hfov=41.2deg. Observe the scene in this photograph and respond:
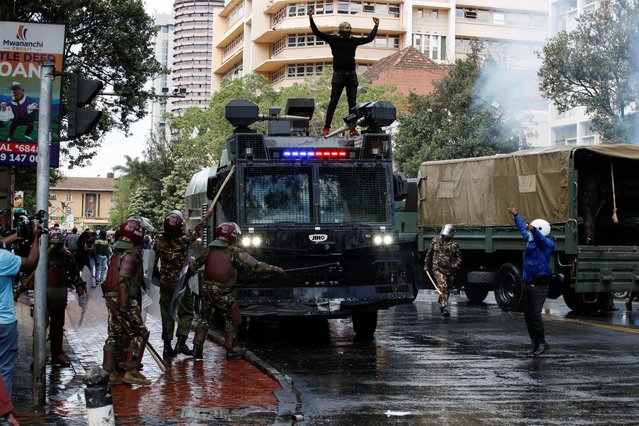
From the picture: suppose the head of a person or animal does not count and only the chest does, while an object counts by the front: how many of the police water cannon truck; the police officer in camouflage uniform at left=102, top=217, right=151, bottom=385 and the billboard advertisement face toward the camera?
2

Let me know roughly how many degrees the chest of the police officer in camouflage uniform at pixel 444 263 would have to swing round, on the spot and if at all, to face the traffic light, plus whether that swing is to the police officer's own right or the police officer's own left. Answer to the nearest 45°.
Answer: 0° — they already face it

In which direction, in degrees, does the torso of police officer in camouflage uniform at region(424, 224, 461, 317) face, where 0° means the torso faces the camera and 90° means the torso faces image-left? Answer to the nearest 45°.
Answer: approximately 0°

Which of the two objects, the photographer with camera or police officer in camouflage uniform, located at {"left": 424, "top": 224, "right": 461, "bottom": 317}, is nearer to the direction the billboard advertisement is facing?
the photographer with camera

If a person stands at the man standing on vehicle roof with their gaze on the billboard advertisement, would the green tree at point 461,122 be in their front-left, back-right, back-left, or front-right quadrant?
back-right

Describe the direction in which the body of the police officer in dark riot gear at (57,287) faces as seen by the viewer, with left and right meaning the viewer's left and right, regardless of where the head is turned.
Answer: facing the viewer and to the right of the viewer

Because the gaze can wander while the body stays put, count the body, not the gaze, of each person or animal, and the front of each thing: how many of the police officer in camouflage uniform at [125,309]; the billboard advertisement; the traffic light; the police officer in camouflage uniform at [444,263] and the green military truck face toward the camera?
2

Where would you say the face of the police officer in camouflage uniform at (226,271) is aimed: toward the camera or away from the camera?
away from the camera

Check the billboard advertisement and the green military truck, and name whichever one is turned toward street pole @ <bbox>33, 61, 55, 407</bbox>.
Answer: the billboard advertisement
